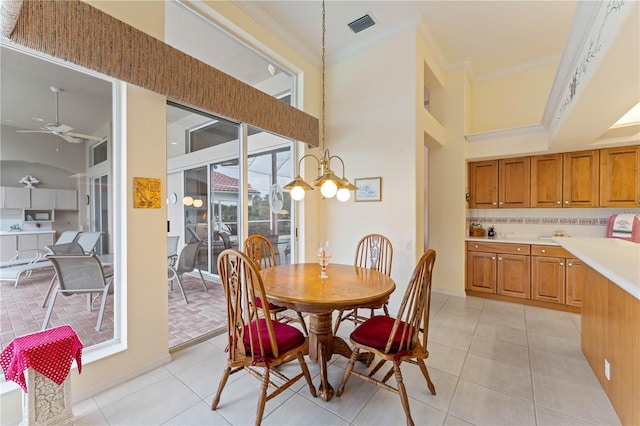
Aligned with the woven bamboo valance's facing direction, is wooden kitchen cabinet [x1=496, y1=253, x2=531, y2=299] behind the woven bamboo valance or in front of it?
in front

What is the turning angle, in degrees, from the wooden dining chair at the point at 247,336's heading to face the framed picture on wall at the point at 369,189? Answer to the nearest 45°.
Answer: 0° — it already faces it

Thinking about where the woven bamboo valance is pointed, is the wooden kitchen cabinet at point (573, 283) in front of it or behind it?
in front

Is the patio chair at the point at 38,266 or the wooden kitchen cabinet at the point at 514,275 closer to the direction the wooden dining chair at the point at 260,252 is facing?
the wooden kitchen cabinet

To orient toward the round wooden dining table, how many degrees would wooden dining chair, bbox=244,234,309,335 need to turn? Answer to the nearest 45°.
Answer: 0° — it already faces it

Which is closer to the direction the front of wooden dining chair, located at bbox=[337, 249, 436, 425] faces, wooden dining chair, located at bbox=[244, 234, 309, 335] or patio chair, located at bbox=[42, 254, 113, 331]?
the wooden dining chair

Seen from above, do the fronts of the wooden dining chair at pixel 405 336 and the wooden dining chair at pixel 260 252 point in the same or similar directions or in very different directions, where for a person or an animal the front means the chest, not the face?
very different directions

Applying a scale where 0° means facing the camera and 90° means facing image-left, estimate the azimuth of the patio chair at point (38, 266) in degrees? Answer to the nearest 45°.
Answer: approximately 90°

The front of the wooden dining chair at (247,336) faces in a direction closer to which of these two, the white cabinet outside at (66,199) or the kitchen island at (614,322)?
the kitchen island

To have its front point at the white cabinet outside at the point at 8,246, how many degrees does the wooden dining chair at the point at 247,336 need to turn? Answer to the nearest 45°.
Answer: approximately 135° to its left

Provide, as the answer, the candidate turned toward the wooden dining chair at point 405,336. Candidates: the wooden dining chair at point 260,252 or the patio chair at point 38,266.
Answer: the wooden dining chair at point 260,252

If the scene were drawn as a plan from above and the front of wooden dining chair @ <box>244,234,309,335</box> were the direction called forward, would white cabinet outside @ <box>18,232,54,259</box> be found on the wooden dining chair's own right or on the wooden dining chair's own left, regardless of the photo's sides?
on the wooden dining chair's own right

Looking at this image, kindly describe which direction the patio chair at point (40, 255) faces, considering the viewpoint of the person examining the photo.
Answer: facing to the left of the viewer

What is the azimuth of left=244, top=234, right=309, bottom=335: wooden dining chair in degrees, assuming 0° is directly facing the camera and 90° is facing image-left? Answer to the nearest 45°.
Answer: approximately 315°
